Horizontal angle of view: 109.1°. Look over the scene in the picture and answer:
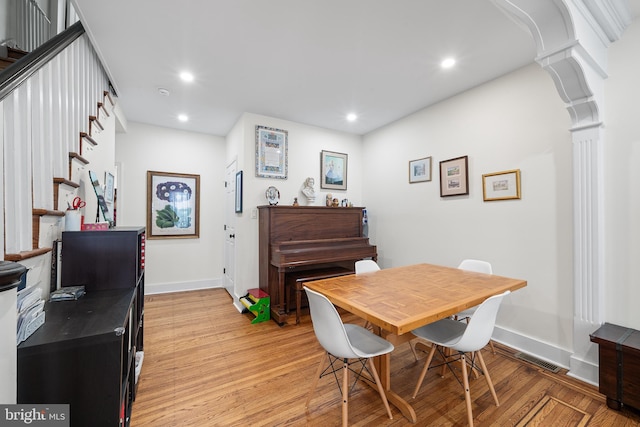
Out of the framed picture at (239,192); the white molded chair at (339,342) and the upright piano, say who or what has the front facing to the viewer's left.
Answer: the framed picture

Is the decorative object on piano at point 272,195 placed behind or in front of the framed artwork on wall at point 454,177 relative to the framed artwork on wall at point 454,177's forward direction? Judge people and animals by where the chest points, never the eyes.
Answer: in front

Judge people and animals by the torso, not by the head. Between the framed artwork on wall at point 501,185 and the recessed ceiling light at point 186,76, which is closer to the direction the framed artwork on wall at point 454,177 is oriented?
the recessed ceiling light

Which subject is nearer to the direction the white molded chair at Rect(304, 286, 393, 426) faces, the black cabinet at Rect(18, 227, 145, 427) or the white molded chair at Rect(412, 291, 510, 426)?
the white molded chair

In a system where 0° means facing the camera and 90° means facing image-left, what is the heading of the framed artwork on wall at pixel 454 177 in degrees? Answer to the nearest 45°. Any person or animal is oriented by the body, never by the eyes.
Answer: approximately 45°

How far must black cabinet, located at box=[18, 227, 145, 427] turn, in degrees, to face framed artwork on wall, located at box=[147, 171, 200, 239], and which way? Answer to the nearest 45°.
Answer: approximately 90° to its left

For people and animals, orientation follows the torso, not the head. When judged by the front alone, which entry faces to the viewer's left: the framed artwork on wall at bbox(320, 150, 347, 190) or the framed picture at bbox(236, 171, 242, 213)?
the framed picture

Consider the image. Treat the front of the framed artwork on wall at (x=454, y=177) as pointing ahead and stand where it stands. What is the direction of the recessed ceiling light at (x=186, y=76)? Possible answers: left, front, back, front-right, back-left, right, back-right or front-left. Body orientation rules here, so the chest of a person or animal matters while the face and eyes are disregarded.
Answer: front

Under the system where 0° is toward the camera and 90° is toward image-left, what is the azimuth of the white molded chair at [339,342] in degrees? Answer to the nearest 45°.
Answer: approximately 225°

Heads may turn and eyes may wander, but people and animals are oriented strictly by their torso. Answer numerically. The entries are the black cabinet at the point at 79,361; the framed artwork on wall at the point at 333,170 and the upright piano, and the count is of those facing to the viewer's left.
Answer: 0

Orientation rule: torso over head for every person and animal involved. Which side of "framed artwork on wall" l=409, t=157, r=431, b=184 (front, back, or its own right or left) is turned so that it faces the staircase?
front

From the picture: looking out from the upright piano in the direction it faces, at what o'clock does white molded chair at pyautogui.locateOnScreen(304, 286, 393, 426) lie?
The white molded chair is roughly at 1 o'clock from the upright piano.

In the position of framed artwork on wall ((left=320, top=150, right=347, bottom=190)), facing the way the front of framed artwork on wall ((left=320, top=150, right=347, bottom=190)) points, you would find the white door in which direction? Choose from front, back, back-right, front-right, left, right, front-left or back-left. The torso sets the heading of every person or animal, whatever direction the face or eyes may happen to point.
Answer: back-right

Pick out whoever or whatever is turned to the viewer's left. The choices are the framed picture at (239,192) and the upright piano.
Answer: the framed picture

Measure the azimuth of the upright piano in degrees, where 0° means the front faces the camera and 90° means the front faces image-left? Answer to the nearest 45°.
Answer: approximately 315°
